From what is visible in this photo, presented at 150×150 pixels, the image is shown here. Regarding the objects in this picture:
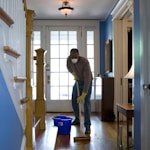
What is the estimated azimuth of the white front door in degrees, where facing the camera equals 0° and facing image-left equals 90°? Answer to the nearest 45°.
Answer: approximately 0°

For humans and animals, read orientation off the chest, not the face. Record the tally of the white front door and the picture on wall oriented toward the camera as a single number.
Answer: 1

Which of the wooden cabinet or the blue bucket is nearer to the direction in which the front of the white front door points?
the blue bucket

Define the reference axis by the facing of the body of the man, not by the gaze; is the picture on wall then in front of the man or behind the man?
behind

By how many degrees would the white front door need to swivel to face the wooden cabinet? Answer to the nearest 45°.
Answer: approximately 45° to its left

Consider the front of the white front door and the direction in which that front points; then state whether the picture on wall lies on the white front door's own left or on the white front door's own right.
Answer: on the white front door's own left

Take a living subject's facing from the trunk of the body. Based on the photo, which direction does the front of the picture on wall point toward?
to the viewer's left

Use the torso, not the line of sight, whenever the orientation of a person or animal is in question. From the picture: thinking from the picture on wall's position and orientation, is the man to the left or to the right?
on its left
